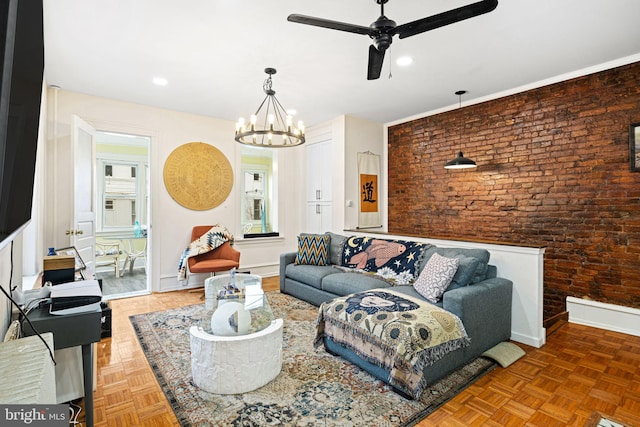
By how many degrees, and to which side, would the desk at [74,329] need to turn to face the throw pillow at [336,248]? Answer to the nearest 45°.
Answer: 0° — it already faces it

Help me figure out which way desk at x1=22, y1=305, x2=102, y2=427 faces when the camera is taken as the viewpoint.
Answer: facing to the right of the viewer

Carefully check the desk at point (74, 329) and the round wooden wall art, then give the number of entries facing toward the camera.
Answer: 1

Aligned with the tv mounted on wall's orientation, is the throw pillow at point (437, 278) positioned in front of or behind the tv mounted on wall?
in front

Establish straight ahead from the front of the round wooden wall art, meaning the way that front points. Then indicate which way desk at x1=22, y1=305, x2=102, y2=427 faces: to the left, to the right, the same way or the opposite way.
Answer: to the left

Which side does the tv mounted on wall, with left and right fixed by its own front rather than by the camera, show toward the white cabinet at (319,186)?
left

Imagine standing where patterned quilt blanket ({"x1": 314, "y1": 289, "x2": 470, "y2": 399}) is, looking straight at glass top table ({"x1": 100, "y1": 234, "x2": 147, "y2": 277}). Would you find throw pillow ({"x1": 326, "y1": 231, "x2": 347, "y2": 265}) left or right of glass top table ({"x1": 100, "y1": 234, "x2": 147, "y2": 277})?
right

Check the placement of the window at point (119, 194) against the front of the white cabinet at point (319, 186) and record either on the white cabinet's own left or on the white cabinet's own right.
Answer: on the white cabinet's own right

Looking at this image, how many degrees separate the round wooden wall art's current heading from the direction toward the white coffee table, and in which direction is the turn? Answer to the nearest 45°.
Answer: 0° — it already faces it

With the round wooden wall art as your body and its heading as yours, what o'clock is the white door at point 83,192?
The white door is roughly at 2 o'clock from the round wooden wall art.

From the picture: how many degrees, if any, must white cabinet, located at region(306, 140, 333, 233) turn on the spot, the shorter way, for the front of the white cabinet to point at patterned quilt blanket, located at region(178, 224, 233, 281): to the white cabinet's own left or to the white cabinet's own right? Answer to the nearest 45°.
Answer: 0° — it already faces it
